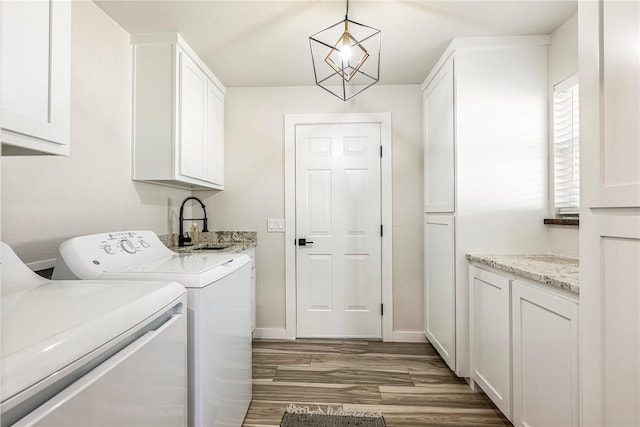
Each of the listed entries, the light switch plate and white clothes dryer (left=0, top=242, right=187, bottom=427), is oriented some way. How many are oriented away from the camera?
0

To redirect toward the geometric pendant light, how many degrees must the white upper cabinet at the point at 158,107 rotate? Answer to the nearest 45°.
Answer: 0° — it already faces it

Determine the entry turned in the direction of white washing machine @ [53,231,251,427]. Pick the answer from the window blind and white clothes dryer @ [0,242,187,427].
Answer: the window blind

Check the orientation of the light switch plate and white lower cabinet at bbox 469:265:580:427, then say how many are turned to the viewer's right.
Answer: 0

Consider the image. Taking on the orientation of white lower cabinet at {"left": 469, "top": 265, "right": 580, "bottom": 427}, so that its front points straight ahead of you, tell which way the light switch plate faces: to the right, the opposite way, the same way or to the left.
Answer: to the left

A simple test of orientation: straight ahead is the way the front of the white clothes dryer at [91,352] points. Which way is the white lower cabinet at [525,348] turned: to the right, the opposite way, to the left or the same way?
the opposite way

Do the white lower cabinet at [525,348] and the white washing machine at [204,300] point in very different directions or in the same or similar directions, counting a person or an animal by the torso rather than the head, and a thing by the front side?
very different directions

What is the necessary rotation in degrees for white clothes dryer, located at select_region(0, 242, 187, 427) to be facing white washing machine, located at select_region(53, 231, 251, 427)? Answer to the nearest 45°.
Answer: approximately 90° to its left

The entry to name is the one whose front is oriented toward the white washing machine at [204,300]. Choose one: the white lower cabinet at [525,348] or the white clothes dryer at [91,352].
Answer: the white lower cabinet

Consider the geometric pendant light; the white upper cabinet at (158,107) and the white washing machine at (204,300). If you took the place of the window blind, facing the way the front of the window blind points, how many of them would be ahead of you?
3

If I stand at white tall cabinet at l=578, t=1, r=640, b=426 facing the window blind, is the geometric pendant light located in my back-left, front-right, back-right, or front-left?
front-left

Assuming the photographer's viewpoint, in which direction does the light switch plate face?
facing the viewer

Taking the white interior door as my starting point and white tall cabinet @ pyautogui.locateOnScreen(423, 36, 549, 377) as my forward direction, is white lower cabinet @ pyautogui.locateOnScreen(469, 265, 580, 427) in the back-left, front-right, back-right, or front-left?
front-right

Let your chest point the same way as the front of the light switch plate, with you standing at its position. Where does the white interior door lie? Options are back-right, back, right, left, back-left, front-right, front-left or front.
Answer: left
